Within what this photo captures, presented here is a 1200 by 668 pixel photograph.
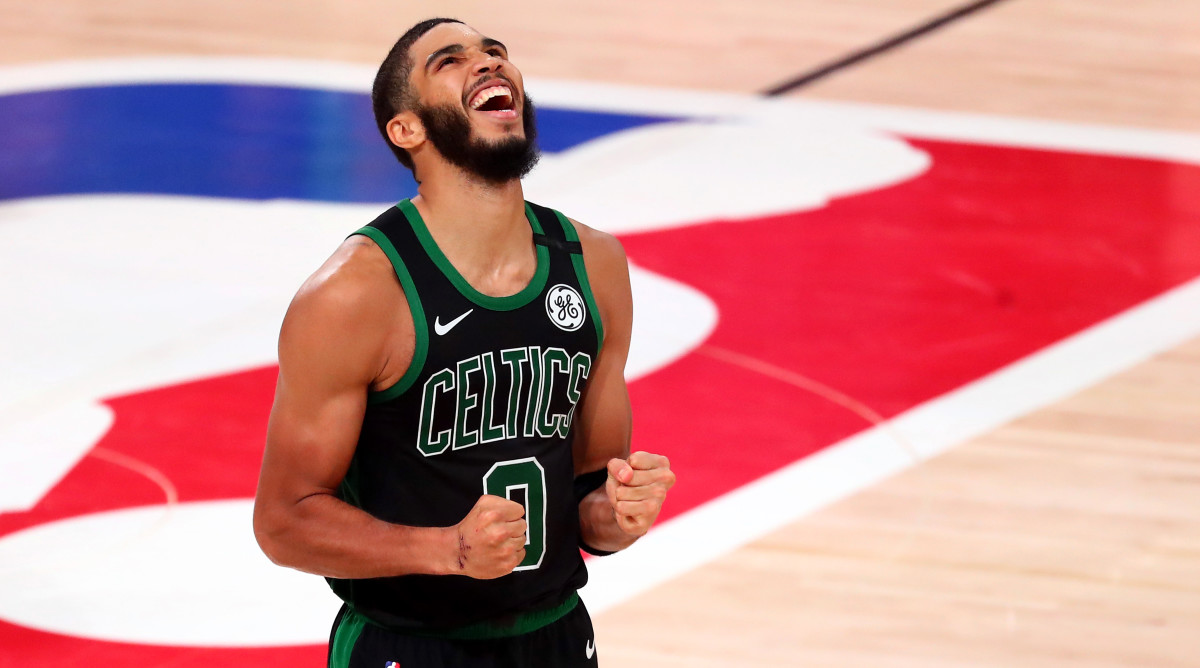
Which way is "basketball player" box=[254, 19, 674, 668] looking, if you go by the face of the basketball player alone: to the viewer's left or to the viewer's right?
to the viewer's right

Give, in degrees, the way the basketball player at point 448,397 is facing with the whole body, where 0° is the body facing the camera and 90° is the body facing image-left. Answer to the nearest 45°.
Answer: approximately 315°
